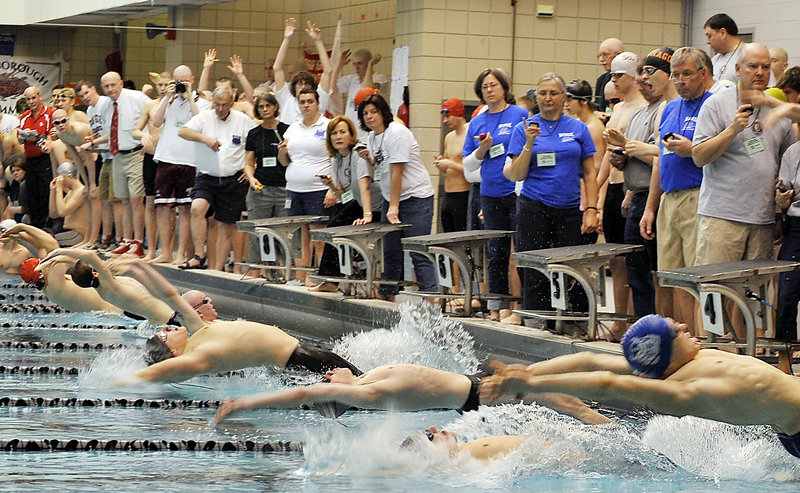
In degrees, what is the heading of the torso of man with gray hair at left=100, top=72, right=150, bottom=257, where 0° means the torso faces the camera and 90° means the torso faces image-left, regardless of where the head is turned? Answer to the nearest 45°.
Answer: approximately 45°

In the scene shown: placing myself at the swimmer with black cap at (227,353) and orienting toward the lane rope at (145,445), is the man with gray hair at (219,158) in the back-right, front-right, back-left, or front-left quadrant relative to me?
back-right

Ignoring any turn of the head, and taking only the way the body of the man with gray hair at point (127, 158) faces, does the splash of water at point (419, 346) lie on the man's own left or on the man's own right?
on the man's own left

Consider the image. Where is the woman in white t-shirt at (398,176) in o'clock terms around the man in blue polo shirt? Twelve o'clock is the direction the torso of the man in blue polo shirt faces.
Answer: The woman in white t-shirt is roughly at 3 o'clock from the man in blue polo shirt.

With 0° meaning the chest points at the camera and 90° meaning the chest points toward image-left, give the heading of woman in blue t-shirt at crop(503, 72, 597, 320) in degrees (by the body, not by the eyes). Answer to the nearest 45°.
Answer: approximately 0°

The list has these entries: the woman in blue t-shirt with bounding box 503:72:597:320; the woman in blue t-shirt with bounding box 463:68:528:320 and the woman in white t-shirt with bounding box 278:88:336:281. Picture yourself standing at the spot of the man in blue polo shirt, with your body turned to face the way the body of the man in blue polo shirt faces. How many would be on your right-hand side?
3
